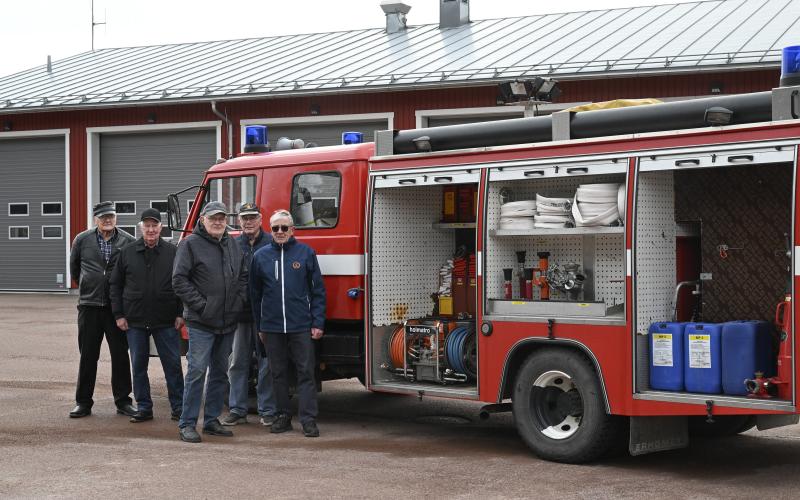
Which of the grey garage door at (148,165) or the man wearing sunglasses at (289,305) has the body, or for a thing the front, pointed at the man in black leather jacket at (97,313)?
the grey garage door

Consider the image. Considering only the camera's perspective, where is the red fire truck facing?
facing away from the viewer and to the left of the viewer

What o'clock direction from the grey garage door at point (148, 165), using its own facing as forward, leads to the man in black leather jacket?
The man in black leather jacket is roughly at 12 o'clock from the grey garage door.

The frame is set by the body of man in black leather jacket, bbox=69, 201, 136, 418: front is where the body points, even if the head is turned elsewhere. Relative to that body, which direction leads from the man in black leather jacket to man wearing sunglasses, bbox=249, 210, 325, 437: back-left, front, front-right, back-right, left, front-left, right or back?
front-left

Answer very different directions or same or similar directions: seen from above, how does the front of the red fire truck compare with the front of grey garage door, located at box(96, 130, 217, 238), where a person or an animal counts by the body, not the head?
very different directions

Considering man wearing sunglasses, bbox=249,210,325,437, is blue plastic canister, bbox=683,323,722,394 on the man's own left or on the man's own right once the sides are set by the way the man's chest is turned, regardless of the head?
on the man's own left
